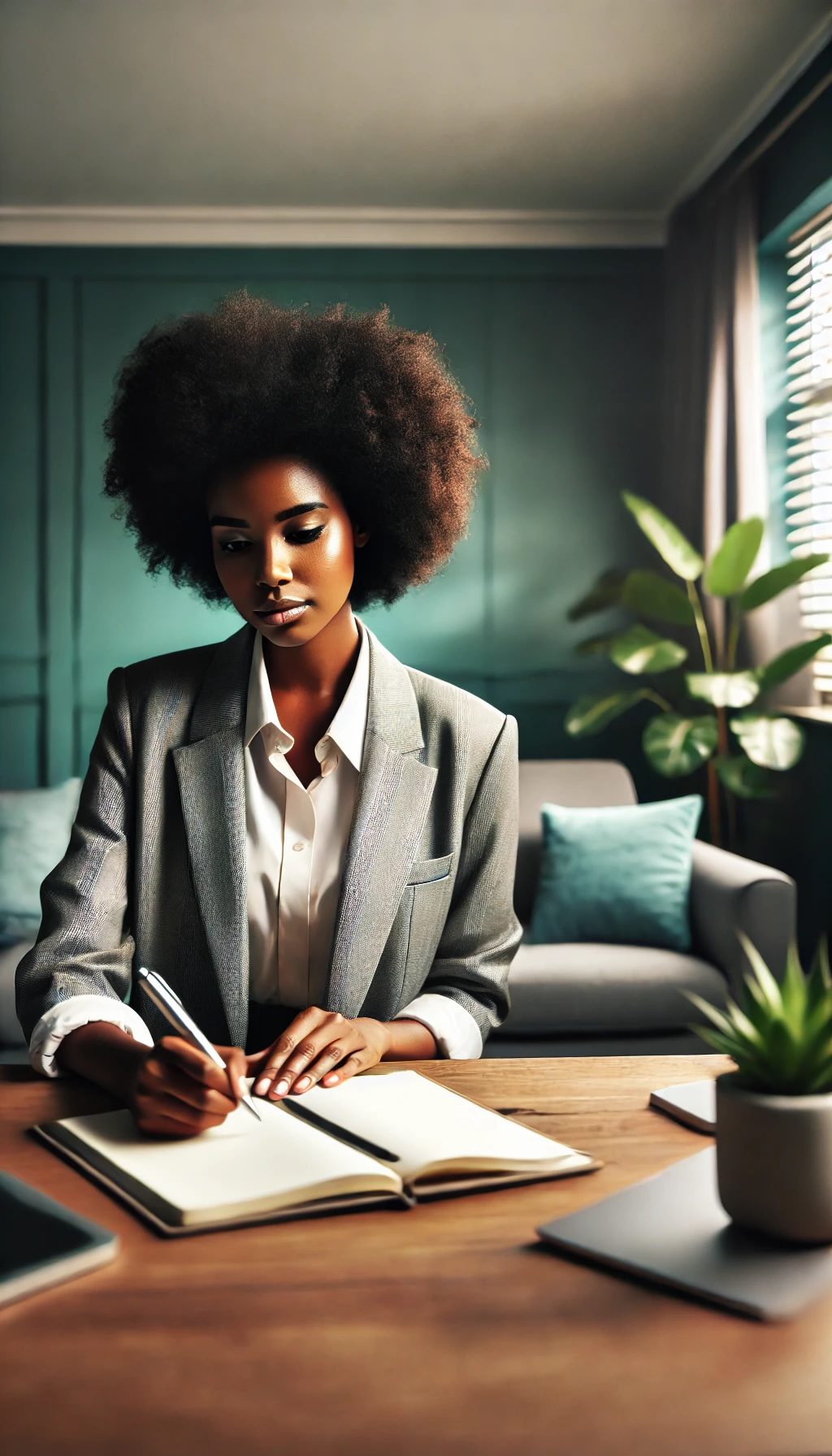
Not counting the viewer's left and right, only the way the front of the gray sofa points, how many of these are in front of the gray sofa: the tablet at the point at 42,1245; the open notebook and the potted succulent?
3

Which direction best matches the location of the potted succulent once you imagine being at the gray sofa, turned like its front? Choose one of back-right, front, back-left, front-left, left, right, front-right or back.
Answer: front

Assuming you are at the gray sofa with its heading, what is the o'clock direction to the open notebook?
The open notebook is roughly at 12 o'clock from the gray sofa.

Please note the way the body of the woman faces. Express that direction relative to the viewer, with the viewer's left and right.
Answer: facing the viewer

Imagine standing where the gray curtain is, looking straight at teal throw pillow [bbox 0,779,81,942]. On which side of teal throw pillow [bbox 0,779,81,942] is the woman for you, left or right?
left

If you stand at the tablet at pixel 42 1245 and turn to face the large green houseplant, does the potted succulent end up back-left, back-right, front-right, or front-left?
front-right

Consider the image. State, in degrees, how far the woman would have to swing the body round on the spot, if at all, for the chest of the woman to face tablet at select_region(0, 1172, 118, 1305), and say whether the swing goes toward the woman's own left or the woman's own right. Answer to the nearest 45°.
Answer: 0° — they already face it

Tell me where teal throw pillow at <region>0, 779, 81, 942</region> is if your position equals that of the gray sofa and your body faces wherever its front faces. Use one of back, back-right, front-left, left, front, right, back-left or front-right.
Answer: right

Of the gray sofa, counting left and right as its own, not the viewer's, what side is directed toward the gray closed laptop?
front

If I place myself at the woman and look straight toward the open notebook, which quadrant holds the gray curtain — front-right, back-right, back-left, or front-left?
back-left

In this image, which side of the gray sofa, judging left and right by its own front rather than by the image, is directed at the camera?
front

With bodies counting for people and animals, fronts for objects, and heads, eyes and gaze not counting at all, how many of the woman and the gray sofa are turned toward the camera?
2

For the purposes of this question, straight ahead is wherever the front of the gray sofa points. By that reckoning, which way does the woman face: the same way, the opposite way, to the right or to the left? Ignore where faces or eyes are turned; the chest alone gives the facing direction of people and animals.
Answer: the same way

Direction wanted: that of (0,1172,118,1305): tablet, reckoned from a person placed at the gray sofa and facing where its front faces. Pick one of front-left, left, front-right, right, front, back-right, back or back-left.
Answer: front
